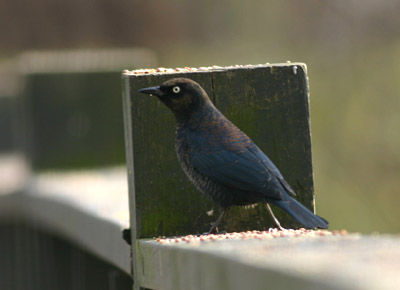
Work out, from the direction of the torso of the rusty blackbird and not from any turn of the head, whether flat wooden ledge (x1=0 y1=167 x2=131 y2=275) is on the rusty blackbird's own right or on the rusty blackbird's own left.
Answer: on the rusty blackbird's own right

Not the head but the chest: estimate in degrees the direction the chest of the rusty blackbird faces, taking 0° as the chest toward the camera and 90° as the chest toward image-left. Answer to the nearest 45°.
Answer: approximately 90°
